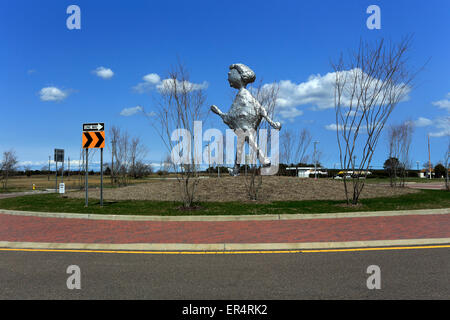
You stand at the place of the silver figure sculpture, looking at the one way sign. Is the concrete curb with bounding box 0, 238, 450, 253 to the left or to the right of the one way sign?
left

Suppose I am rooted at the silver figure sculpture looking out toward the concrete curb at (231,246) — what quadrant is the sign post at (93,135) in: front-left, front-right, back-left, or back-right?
front-right

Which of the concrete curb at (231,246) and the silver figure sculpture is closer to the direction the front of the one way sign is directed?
the concrete curb

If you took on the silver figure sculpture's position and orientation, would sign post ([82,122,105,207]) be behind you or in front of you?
in front

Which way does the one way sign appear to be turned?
toward the camera

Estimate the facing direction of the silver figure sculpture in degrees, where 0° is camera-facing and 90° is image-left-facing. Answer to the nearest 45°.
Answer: approximately 45°

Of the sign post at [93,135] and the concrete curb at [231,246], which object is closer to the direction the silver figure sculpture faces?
the sign post

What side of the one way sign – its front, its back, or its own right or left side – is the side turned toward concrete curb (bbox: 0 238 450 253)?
front

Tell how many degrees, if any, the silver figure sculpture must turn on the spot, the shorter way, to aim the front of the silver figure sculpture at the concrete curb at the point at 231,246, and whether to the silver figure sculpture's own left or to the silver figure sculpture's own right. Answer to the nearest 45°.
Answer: approximately 45° to the silver figure sculpture's own left

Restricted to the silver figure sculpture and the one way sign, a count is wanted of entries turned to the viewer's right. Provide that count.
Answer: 0

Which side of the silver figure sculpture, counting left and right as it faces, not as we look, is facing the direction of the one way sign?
front

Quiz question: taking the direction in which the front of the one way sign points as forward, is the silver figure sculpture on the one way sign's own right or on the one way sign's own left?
on the one way sign's own left
